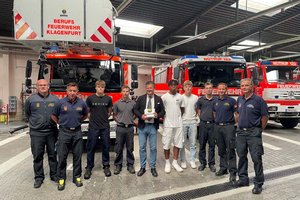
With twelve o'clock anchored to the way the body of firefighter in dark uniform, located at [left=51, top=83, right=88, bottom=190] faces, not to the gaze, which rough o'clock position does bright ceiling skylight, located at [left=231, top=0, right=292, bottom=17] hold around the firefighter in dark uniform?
The bright ceiling skylight is roughly at 8 o'clock from the firefighter in dark uniform.

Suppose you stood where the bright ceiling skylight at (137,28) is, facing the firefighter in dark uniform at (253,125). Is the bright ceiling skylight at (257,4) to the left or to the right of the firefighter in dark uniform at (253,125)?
left

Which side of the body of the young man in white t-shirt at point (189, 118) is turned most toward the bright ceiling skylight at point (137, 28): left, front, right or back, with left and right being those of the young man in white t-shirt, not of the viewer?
back

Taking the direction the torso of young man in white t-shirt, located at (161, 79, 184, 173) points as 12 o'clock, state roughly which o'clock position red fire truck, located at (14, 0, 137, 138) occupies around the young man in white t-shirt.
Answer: The red fire truck is roughly at 5 o'clock from the young man in white t-shirt.

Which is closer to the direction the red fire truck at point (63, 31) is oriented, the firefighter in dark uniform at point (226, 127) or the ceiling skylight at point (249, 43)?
the firefighter in dark uniform

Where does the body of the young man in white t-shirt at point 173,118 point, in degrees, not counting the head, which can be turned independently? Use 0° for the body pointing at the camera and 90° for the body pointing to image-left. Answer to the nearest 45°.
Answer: approximately 0°
